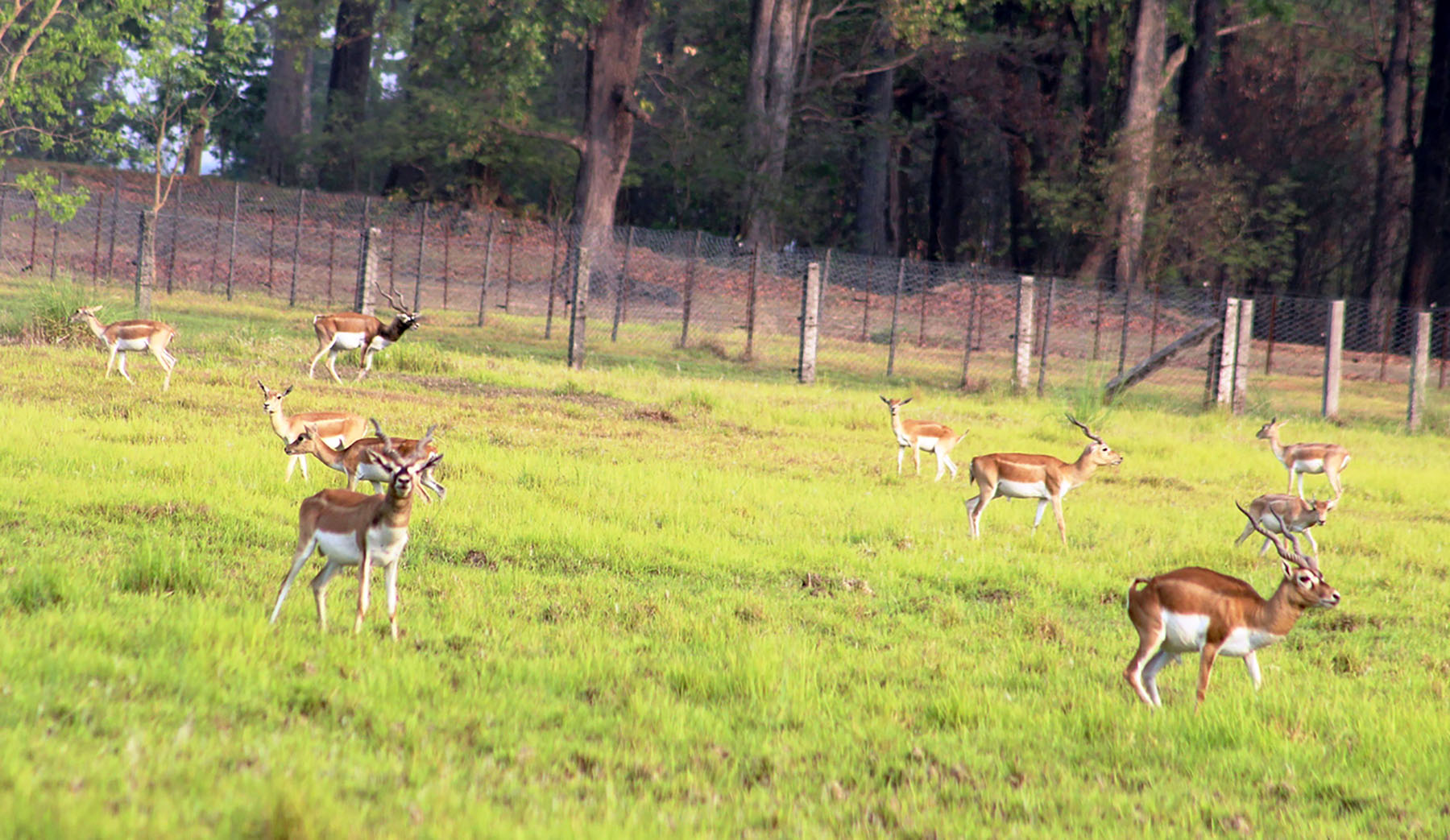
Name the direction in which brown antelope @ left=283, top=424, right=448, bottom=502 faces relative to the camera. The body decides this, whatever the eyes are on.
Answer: to the viewer's left

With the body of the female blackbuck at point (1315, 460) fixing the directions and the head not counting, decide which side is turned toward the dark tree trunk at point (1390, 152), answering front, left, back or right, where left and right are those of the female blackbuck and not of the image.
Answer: right

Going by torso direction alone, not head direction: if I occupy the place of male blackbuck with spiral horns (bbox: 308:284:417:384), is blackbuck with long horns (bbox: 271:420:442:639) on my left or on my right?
on my right

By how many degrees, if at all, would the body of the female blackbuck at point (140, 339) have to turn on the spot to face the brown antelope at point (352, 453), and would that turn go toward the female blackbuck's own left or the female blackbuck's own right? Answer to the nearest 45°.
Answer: approximately 90° to the female blackbuck's own left

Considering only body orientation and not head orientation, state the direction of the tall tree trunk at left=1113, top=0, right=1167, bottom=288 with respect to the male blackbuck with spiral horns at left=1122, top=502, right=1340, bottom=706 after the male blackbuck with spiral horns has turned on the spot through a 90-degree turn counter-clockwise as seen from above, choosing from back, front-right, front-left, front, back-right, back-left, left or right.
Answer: front

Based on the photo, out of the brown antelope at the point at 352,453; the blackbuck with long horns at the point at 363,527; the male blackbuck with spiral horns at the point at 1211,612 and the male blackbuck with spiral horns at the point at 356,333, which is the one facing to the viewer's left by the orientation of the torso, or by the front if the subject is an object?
the brown antelope

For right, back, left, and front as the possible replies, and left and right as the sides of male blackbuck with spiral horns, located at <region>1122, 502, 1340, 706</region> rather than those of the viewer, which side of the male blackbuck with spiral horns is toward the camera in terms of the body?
right

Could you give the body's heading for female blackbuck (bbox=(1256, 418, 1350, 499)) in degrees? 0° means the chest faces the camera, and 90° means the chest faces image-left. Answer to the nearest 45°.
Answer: approximately 90°

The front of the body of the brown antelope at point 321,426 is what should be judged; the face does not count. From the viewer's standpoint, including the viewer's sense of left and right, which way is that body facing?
facing to the left of the viewer

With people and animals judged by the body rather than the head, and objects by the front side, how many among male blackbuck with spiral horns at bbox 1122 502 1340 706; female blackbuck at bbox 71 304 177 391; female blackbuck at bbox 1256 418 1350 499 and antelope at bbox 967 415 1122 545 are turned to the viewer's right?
2
